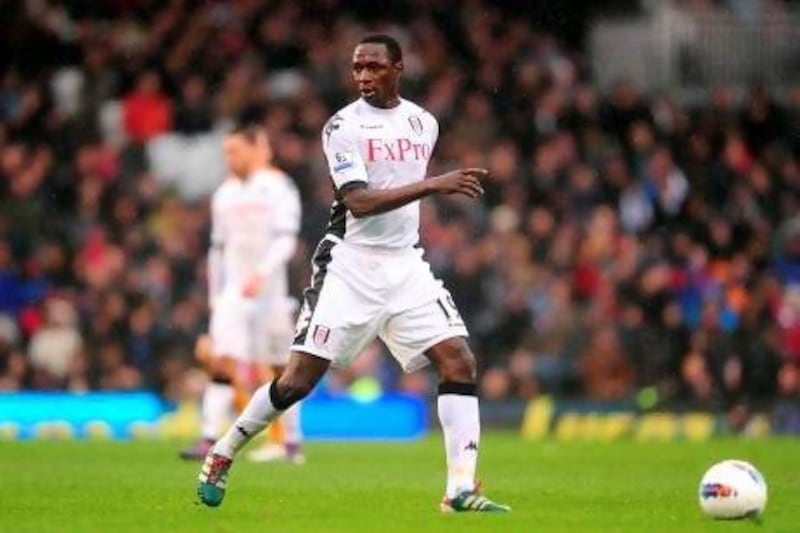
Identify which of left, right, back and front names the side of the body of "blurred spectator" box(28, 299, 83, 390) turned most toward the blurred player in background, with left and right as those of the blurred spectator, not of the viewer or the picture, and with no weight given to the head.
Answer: front

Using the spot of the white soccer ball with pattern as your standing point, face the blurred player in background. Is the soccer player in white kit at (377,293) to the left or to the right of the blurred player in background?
left

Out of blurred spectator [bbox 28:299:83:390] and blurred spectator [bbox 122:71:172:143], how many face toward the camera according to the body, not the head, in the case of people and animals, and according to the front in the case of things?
2

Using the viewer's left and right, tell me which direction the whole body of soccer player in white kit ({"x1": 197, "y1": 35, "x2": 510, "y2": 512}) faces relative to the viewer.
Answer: facing the viewer and to the right of the viewer

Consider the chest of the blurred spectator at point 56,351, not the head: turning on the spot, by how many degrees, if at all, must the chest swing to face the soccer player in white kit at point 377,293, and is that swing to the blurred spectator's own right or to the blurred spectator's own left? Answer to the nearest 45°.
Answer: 0° — they already face them

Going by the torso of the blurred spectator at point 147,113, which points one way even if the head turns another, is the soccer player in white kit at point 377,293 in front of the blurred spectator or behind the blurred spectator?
in front

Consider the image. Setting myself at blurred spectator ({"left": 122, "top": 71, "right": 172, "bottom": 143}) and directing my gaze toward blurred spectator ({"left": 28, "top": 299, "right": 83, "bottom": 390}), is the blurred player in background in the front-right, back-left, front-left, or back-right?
front-left

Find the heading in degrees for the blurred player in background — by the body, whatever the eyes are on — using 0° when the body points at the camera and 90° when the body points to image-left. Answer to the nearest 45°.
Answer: approximately 45°

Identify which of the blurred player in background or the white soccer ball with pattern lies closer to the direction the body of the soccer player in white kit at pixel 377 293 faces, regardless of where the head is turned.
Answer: the white soccer ball with pattern

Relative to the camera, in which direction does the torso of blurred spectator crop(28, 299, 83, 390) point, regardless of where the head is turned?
toward the camera

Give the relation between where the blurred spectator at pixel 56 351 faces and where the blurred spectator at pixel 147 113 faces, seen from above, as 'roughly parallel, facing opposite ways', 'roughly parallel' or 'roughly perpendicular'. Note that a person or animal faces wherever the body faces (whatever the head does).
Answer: roughly parallel

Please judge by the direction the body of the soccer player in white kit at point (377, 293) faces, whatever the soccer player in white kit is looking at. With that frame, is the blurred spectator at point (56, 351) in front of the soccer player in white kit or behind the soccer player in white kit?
behind
